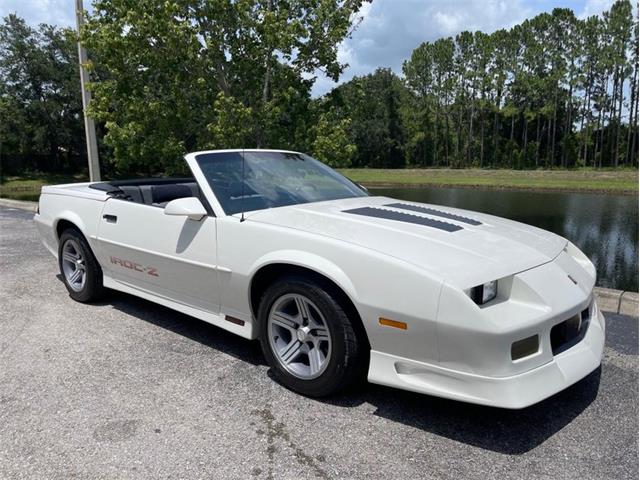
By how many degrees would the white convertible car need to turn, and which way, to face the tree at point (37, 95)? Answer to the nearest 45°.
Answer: approximately 180°

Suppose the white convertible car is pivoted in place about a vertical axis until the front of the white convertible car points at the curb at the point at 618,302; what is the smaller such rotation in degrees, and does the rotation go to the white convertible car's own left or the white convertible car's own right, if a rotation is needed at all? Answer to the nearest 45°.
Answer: approximately 90° to the white convertible car's own left

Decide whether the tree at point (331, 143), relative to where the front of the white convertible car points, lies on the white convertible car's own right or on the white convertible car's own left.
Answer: on the white convertible car's own left

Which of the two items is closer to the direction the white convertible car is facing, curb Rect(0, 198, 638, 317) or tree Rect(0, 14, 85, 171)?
the curb

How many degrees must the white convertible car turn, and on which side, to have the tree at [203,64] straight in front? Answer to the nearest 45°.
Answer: approximately 135° to its left

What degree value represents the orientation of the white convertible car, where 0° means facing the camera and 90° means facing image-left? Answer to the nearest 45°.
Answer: approximately 315°

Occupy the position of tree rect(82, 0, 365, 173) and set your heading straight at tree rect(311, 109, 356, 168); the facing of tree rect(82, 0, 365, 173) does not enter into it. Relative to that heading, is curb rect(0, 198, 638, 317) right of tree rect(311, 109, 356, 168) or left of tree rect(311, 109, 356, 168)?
right
